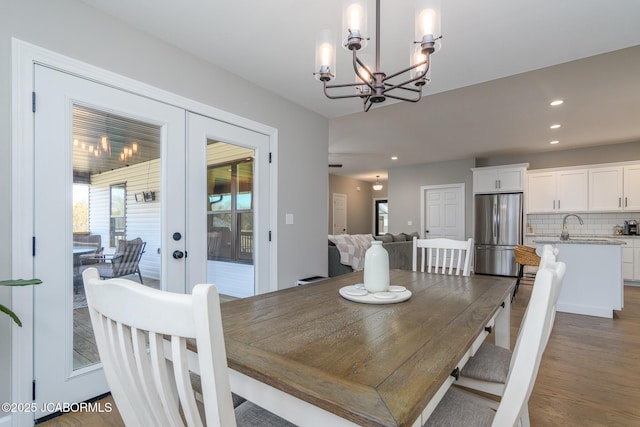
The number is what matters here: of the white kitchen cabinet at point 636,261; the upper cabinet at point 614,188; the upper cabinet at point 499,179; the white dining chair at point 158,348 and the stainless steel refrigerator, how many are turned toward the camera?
4

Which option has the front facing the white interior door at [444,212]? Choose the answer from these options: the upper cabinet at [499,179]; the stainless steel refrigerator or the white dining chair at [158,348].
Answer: the white dining chair

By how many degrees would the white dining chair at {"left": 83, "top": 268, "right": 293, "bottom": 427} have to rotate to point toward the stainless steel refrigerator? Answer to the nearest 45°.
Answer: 0° — it already faces it

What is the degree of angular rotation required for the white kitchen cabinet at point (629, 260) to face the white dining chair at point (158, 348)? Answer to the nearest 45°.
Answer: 0° — it already faces it

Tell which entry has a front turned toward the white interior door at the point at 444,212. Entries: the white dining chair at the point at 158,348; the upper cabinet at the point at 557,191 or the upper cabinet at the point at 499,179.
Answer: the white dining chair

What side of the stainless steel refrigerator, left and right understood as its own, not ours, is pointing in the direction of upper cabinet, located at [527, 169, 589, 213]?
left

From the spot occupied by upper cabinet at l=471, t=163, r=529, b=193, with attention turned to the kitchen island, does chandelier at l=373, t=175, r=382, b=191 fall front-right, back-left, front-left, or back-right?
back-right

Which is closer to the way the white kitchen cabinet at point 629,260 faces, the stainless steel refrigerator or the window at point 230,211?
the window

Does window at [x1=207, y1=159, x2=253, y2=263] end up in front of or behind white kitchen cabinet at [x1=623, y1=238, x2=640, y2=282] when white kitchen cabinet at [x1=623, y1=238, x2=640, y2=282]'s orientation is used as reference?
in front
